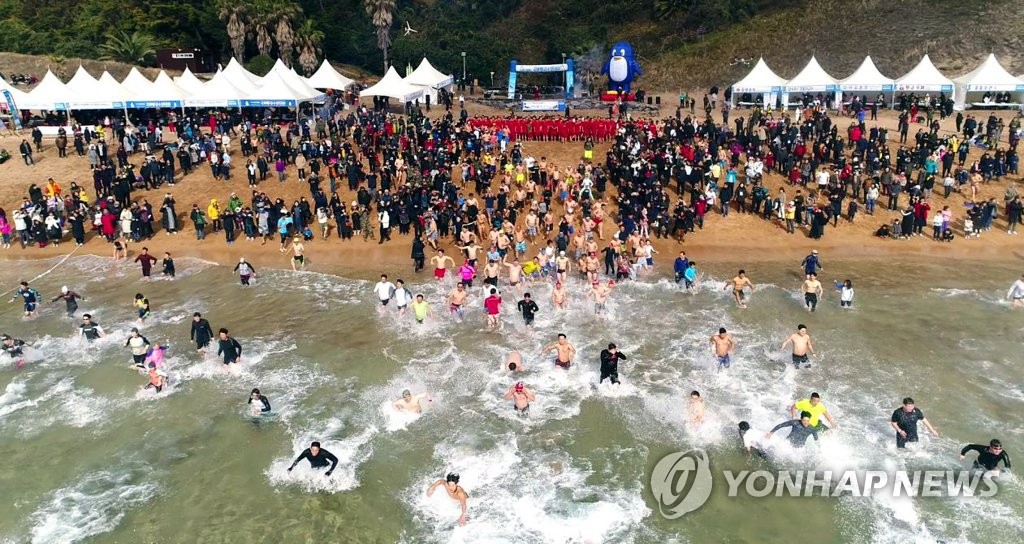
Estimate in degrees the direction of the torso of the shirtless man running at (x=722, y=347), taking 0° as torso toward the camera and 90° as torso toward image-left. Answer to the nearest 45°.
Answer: approximately 0°

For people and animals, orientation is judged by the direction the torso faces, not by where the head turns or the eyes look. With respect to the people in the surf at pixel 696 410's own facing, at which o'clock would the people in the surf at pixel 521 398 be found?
the people in the surf at pixel 521 398 is roughly at 3 o'clock from the people in the surf at pixel 696 410.

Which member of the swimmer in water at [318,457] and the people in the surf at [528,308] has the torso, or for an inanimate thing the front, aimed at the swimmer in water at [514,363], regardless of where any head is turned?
the people in the surf

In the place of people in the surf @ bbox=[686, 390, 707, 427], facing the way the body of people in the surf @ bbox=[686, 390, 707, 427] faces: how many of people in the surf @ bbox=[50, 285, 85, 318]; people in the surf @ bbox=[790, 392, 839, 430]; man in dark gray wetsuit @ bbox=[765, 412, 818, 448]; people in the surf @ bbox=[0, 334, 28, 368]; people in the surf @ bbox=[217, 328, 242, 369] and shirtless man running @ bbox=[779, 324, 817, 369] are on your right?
3

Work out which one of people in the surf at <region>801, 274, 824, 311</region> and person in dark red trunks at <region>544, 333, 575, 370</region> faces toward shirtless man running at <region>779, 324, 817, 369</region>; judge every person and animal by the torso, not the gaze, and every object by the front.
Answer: people in the surf at <region>801, 274, 824, 311</region>

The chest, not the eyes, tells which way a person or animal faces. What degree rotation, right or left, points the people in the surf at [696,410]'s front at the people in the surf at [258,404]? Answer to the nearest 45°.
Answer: approximately 90° to their right

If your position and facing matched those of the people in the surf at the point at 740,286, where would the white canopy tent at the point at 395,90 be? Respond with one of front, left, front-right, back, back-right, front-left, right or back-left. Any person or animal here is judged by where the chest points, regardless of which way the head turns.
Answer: back-right
